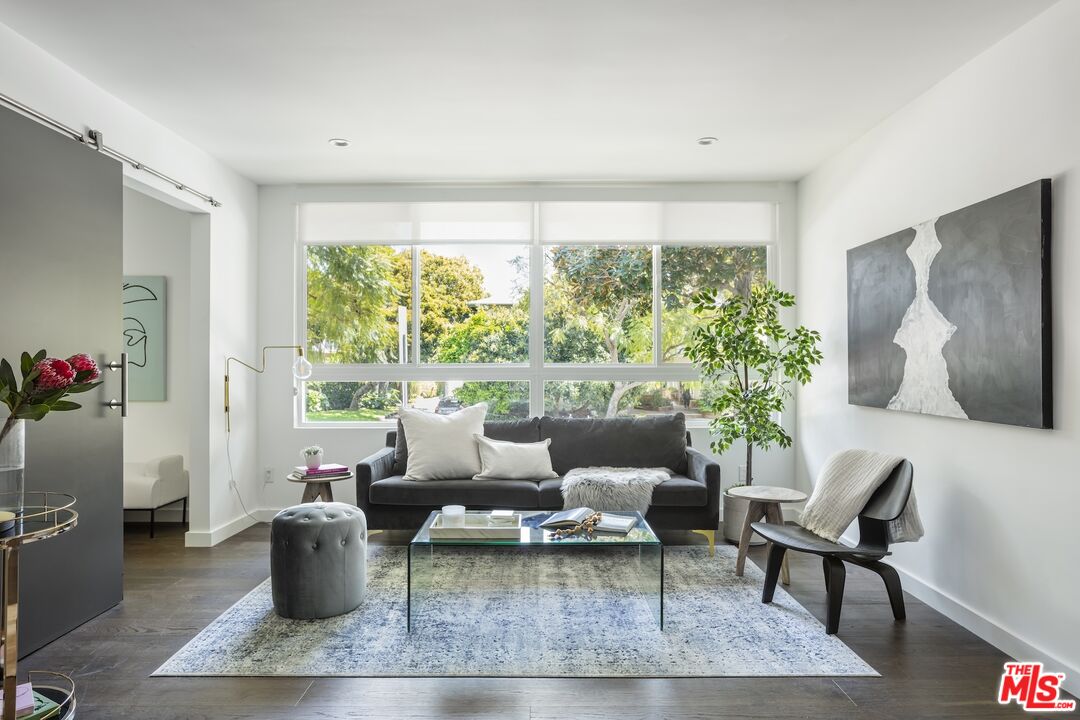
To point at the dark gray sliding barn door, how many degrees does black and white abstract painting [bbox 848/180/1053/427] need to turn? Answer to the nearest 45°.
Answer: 0° — it already faces it

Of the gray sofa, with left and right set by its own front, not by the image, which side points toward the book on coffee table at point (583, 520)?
front

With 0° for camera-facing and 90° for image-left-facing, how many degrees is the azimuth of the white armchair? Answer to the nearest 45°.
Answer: approximately 45°

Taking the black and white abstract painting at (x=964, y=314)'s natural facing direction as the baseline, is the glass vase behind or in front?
in front

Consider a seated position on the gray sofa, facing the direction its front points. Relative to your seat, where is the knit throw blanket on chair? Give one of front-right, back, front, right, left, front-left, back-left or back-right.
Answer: front-left

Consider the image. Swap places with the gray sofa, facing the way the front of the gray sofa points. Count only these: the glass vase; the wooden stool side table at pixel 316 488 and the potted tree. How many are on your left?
1

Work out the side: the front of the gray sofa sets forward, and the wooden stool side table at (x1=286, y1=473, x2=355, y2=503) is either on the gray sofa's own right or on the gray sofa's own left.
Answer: on the gray sofa's own right

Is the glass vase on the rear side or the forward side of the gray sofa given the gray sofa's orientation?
on the forward side

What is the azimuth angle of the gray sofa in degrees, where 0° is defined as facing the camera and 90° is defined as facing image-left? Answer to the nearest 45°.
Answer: approximately 0°

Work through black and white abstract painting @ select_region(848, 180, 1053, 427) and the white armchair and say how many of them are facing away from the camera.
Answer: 0

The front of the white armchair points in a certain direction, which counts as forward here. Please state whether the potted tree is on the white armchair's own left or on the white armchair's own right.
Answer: on the white armchair's own left
